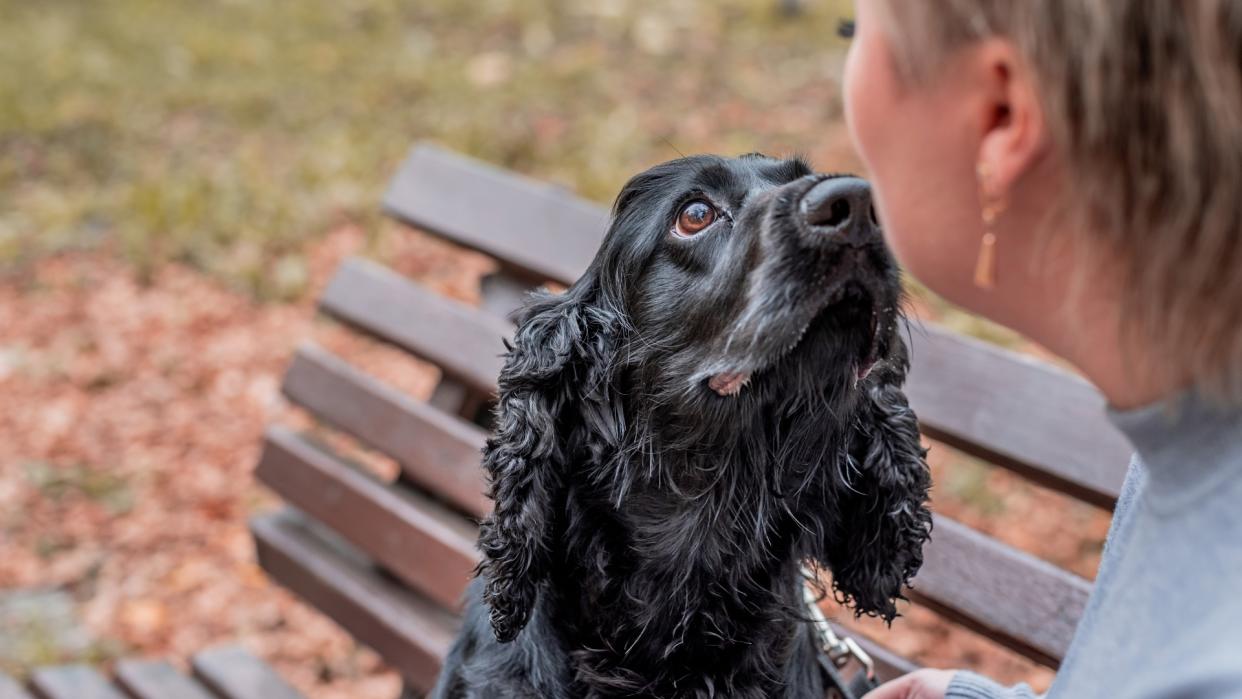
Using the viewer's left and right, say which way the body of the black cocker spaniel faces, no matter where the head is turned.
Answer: facing the viewer and to the right of the viewer
